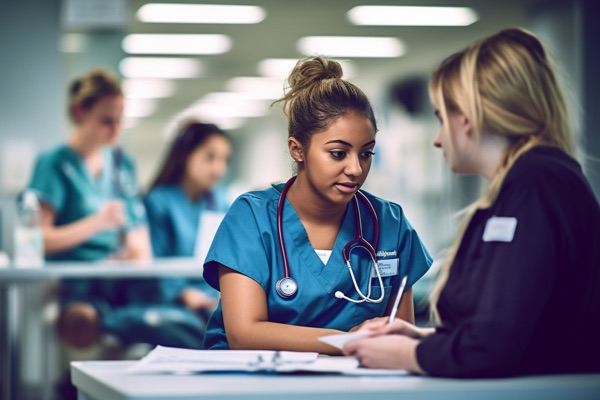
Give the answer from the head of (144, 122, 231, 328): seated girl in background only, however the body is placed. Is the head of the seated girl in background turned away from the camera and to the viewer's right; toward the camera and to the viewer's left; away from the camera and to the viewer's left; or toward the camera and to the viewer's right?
toward the camera and to the viewer's right

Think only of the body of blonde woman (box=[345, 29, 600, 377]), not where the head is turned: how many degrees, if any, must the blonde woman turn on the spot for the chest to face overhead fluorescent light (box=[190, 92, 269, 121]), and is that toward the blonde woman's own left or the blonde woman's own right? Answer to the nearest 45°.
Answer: approximately 90° to the blonde woman's own right

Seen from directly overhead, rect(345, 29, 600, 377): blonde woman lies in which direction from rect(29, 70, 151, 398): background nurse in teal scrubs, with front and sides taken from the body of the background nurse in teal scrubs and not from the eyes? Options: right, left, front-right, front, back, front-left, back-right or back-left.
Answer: front-right

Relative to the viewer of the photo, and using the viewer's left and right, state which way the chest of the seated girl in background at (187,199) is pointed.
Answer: facing the viewer and to the right of the viewer

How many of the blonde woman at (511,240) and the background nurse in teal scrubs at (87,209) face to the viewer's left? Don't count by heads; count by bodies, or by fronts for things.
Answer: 1

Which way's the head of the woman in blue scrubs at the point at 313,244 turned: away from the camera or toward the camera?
toward the camera

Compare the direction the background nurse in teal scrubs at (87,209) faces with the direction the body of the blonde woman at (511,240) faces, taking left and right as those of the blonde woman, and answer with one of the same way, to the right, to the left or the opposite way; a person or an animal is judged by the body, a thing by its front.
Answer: the opposite way

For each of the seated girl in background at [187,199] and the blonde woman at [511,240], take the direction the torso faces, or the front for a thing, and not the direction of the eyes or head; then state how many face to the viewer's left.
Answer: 1

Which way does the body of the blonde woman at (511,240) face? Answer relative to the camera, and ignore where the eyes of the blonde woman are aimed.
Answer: to the viewer's left

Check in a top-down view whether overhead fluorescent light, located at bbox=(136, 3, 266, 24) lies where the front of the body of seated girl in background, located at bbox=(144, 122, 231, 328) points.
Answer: no

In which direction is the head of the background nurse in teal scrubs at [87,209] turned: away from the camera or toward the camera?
toward the camera

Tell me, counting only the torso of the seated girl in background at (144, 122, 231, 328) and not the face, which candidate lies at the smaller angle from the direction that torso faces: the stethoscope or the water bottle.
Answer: the stethoscope

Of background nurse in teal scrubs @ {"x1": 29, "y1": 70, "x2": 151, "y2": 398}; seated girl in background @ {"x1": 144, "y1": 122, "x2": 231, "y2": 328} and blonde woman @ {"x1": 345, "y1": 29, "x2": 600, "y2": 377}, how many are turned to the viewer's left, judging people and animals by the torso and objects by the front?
1

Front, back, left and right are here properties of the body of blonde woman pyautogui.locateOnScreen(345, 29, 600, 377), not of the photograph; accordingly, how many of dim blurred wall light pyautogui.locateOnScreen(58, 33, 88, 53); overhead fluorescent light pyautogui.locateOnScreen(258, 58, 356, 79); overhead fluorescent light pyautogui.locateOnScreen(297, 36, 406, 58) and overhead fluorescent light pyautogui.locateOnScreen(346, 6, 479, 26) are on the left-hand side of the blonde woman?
0
